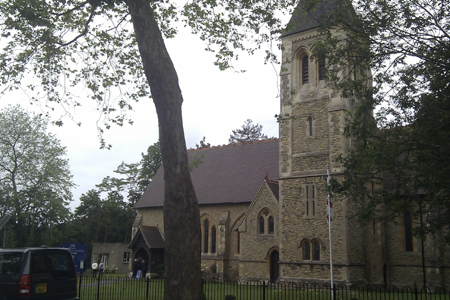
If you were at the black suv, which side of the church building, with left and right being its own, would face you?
front

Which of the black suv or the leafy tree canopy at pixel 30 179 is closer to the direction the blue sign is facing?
the black suv

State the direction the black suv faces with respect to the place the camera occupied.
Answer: facing away from the viewer and to the left of the viewer

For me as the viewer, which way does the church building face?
facing the viewer and to the left of the viewer

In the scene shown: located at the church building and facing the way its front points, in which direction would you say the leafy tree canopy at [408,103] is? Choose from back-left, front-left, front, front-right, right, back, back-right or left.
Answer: front-left

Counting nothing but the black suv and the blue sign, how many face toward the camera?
1

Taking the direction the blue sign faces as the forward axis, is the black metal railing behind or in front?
in front

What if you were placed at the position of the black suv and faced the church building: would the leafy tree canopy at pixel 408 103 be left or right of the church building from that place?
right

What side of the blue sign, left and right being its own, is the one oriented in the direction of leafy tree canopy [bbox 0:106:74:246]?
back

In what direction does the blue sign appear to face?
toward the camera
